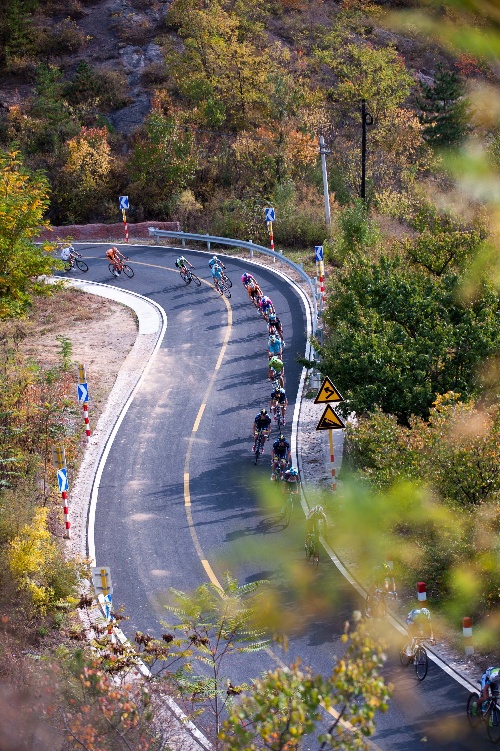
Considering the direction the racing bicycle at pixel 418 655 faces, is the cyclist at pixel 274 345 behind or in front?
behind

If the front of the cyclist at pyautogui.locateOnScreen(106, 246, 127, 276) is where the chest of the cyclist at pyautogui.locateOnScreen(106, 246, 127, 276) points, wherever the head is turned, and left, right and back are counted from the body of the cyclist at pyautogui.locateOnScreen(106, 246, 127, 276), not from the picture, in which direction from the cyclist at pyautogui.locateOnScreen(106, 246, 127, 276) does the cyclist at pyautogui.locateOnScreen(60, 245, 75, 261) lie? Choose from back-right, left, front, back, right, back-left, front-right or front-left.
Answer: back

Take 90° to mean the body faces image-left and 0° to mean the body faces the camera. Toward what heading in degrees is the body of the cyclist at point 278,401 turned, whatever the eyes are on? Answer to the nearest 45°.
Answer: approximately 0°

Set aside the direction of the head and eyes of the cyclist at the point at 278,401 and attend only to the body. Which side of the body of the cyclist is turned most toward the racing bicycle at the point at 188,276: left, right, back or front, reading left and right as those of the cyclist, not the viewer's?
back

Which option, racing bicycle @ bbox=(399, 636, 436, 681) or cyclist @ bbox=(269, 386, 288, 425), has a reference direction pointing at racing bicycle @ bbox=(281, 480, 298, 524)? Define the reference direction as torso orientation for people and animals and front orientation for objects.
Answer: the cyclist

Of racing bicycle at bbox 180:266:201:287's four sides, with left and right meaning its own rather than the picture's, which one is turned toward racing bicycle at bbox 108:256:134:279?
back

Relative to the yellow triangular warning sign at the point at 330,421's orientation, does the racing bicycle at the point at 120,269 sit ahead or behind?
behind

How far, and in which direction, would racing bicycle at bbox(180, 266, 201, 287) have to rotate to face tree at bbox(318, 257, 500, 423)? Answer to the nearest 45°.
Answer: approximately 45° to its right

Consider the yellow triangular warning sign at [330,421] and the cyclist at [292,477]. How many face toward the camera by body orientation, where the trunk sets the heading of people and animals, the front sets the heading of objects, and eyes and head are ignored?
2
